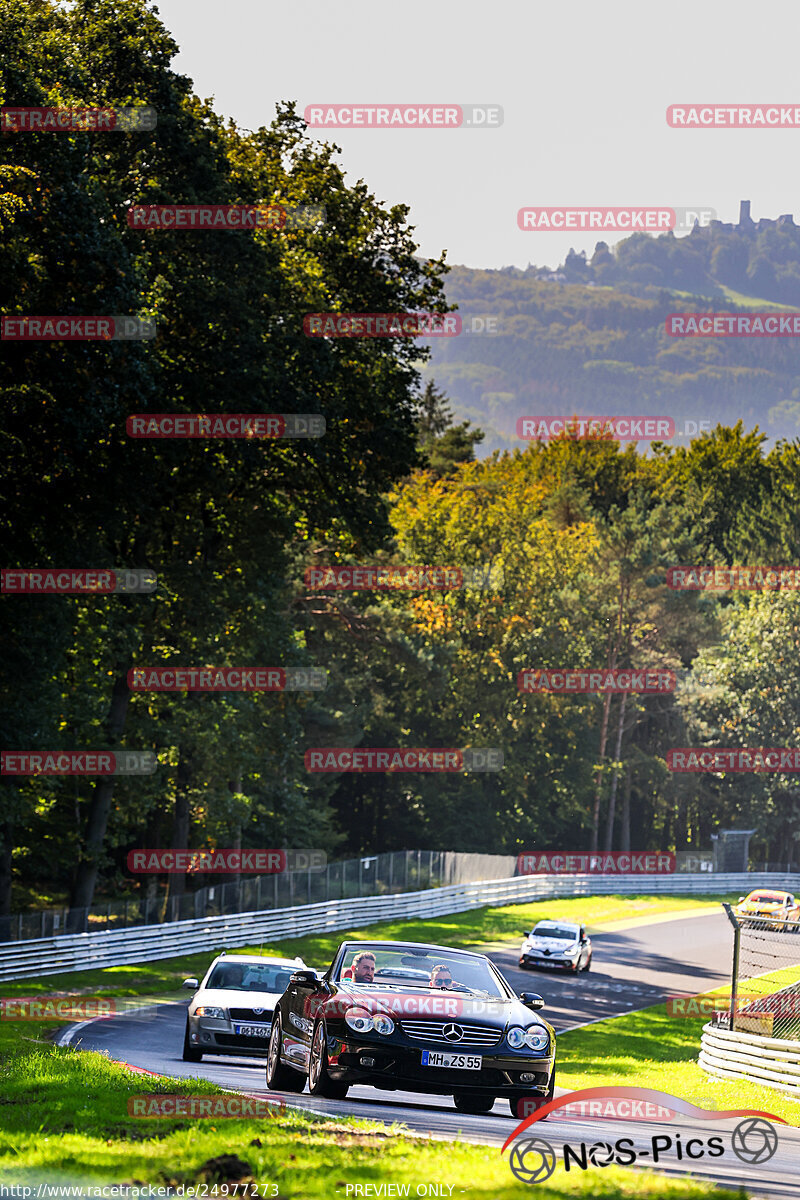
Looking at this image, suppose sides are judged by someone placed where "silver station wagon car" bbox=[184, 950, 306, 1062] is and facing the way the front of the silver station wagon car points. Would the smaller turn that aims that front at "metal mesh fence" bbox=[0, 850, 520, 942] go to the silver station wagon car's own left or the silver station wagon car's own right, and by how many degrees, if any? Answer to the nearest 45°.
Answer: approximately 180°

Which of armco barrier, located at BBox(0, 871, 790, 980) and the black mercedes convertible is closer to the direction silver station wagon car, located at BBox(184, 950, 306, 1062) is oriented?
the black mercedes convertible

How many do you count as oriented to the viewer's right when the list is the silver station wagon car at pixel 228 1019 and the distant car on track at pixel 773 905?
0

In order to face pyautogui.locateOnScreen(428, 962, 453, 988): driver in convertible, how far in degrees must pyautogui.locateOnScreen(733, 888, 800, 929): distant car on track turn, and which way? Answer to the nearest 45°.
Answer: approximately 45° to its left

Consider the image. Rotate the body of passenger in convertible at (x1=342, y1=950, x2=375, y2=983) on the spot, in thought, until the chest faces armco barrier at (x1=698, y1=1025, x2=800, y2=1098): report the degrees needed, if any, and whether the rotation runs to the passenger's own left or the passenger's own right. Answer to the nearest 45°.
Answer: approximately 90° to the passenger's own left

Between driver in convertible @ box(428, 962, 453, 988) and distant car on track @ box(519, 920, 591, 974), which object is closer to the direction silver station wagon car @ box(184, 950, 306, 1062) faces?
the driver in convertible

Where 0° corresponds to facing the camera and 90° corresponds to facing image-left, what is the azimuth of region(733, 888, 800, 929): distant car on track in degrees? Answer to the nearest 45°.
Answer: approximately 45°

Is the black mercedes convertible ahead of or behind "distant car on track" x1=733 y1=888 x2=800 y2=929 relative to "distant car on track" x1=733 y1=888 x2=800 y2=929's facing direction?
ahead

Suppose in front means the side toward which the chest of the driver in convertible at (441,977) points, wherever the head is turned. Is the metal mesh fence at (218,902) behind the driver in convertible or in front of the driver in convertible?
behind

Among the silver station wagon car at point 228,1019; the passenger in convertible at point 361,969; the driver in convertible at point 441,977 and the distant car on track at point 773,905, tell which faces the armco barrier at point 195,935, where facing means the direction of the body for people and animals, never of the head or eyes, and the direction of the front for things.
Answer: the distant car on track

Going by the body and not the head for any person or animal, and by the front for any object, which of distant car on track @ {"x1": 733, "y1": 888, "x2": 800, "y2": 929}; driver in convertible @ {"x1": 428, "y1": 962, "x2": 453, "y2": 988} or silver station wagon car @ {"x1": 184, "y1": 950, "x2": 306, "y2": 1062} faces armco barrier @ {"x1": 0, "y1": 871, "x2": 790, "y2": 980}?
the distant car on track

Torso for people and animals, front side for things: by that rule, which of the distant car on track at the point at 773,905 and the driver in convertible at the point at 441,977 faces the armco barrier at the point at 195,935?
the distant car on track

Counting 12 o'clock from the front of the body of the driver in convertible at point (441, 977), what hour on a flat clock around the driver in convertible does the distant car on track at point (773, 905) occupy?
The distant car on track is roughly at 6 o'clock from the driver in convertible.
